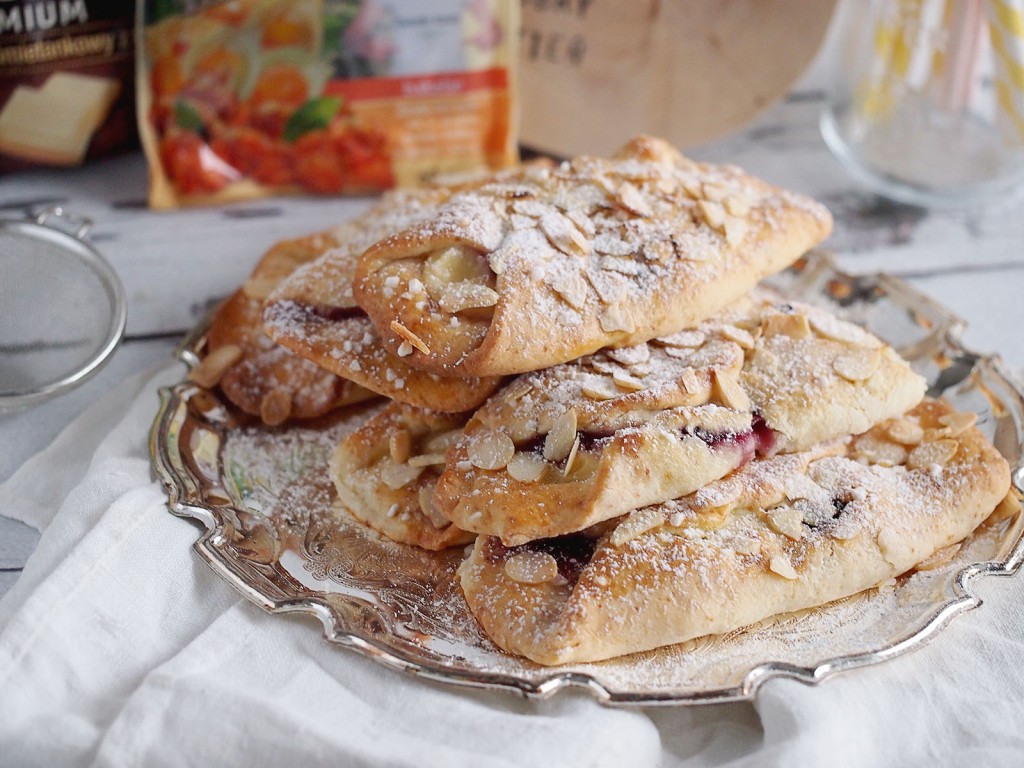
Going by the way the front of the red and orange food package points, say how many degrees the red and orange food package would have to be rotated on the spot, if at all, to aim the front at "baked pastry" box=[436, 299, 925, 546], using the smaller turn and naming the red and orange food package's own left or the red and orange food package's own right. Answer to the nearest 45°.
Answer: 0° — it already faces it

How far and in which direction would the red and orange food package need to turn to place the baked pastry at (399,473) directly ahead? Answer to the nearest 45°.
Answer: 0° — it already faces it

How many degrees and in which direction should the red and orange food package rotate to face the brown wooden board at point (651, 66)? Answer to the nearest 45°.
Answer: approximately 90° to its left

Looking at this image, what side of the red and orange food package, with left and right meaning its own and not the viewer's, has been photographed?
front

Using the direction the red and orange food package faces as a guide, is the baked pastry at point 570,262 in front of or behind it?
in front

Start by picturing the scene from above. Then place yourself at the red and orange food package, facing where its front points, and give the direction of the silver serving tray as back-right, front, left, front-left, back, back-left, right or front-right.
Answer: front

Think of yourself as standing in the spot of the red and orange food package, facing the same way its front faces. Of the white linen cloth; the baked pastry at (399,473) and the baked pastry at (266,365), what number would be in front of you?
3

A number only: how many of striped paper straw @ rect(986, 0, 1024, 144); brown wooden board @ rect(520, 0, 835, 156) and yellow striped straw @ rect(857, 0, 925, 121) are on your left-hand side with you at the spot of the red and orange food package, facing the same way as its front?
3

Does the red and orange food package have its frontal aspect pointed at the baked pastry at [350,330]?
yes

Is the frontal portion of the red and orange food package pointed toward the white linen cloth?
yes

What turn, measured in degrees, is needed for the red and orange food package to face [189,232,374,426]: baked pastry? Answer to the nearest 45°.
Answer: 0° — it already faces it
